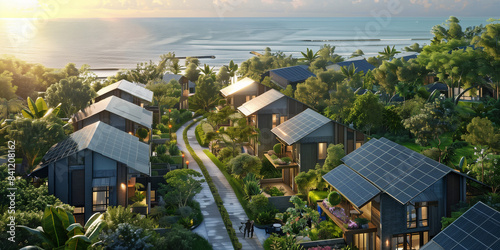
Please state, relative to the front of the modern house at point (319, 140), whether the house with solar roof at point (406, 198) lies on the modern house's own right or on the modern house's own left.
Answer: on the modern house's own left

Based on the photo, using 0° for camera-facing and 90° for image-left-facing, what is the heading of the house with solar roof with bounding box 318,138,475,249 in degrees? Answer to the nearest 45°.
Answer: approximately 45°

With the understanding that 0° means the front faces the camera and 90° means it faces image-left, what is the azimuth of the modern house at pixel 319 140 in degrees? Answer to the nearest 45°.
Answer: approximately 45°

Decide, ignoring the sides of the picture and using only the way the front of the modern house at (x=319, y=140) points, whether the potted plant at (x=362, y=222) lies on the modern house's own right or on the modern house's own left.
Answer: on the modern house's own left

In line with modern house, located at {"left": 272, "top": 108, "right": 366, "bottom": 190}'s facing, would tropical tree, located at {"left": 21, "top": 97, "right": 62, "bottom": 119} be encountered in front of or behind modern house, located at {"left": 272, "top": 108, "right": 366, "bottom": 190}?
in front

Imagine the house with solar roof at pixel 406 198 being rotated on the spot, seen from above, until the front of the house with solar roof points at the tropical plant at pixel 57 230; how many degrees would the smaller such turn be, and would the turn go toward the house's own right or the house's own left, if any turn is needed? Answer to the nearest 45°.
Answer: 0° — it already faces it

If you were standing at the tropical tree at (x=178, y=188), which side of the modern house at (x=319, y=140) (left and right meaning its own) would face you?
front

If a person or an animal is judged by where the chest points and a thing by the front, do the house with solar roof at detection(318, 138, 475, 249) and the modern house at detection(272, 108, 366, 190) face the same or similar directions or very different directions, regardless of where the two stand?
same or similar directions

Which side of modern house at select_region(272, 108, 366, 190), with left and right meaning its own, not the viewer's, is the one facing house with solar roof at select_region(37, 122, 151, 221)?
front

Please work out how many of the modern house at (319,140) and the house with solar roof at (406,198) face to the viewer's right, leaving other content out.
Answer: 0

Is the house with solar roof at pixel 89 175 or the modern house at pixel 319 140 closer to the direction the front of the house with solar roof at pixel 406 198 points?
the house with solar roof
